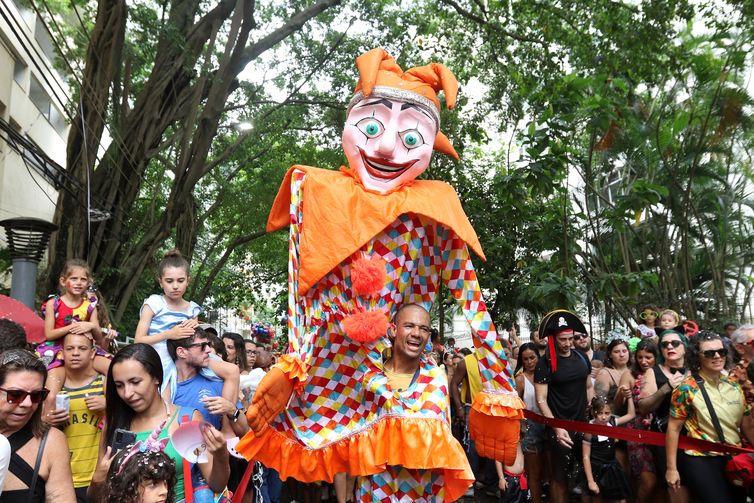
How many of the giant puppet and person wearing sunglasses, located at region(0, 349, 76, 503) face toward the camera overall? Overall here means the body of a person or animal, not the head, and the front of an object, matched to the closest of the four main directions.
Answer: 2

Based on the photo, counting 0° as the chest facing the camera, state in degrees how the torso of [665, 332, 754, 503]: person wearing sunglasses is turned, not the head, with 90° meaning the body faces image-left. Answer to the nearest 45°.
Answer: approximately 315°

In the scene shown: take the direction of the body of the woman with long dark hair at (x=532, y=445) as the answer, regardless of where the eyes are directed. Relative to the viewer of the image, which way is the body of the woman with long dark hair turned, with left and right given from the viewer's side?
facing the viewer and to the right of the viewer

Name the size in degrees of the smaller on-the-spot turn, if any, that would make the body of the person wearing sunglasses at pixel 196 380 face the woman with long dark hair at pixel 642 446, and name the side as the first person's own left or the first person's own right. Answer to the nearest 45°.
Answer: approximately 45° to the first person's own left

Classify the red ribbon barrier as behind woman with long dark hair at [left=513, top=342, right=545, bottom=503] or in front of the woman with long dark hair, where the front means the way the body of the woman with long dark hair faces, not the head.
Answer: in front

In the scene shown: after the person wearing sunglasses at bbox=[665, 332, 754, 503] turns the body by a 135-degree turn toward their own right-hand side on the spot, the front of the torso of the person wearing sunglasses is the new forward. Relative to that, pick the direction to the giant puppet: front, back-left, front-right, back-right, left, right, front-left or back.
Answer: front-left

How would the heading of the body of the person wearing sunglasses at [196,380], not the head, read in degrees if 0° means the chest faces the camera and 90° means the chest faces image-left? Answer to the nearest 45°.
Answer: approximately 315°

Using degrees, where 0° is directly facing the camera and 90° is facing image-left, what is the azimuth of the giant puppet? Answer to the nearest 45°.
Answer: approximately 0°

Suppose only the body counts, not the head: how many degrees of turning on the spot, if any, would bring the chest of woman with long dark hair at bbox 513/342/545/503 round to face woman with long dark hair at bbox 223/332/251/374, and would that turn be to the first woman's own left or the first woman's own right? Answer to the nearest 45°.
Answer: approximately 90° to the first woman's own right
